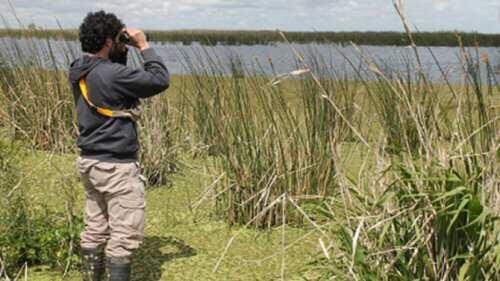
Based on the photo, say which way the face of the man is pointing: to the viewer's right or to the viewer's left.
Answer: to the viewer's right

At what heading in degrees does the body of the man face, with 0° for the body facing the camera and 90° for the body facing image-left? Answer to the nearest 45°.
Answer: approximately 225°
